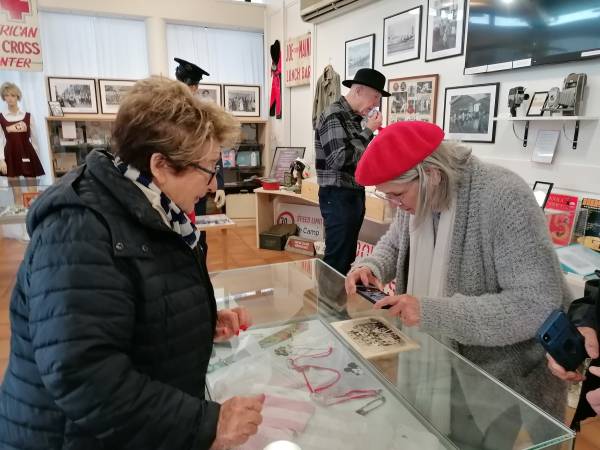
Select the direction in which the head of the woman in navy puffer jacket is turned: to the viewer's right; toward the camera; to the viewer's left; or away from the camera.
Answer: to the viewer's right

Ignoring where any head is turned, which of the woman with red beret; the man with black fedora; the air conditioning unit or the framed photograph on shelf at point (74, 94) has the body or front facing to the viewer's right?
the man with black fedora

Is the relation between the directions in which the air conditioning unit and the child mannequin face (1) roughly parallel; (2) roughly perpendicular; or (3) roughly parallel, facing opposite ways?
roughly perpendicular

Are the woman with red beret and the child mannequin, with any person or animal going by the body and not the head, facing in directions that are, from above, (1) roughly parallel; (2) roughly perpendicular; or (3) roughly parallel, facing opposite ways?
roughly perpendicular

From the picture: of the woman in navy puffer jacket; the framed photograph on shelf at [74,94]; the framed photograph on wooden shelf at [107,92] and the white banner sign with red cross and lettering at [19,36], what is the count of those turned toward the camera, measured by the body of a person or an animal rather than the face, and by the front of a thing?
3

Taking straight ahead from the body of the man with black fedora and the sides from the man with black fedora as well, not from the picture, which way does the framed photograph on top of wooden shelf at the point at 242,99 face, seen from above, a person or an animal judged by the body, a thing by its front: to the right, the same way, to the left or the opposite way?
to the right

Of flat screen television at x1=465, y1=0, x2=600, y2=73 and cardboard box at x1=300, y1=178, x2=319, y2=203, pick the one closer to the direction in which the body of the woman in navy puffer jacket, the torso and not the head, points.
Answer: the flat screen television

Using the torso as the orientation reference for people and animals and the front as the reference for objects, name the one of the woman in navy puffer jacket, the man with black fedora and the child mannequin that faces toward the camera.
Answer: the child mannequin

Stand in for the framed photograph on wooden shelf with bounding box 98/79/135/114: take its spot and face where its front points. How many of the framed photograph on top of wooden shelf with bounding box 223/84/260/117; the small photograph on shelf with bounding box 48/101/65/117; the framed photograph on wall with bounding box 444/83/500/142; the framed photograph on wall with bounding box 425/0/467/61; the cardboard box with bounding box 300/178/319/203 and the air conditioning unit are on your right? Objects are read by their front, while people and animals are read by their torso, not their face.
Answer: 1

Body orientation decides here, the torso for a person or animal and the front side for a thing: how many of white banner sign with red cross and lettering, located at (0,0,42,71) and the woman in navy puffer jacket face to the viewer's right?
1

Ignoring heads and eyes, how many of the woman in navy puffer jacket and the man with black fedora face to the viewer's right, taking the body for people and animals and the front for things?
2

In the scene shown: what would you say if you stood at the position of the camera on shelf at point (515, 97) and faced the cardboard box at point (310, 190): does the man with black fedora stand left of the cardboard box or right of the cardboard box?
left

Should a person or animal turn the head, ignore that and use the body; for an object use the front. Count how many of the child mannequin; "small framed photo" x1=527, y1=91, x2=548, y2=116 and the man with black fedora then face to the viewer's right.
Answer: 1

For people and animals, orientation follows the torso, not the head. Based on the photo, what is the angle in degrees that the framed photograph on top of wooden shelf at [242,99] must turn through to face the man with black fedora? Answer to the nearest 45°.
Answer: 0° — it already faces them

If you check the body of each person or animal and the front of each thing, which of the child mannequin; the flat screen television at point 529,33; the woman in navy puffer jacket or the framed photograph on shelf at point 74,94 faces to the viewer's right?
the woman in navy puffer jacket

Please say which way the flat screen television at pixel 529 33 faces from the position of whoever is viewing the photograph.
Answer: facing the viewer and to the left of the viewer

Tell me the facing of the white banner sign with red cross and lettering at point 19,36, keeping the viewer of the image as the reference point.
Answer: facing the viewer
